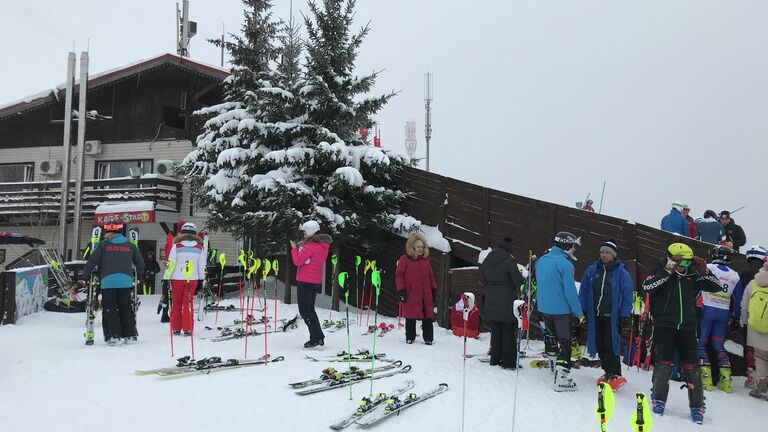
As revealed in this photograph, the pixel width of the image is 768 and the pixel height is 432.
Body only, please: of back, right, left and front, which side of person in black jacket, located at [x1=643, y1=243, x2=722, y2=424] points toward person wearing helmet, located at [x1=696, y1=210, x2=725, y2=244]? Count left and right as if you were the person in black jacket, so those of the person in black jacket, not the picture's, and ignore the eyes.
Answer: back

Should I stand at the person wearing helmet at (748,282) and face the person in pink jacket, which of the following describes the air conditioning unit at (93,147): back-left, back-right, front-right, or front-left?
front-right

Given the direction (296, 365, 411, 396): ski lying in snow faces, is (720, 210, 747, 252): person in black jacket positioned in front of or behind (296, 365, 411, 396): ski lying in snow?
in front

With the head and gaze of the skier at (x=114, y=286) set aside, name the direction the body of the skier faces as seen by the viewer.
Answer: away from the camera

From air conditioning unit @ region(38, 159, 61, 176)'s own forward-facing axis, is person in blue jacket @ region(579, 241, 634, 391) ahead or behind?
ahead

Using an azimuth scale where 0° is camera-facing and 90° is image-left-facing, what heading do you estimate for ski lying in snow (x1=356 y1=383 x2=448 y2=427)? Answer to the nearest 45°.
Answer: approximately 225°

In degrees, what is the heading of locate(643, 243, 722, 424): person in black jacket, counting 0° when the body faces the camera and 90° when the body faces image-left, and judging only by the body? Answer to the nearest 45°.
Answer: approximately 0°

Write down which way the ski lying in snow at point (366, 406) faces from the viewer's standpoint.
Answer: facing away from the viewer and to the right of the viewer

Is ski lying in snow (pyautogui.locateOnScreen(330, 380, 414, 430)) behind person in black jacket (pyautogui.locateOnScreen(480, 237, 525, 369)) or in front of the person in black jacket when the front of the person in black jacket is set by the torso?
behind

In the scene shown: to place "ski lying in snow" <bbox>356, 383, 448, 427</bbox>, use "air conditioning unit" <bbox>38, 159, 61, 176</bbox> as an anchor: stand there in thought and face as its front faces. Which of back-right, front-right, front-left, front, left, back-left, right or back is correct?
front
